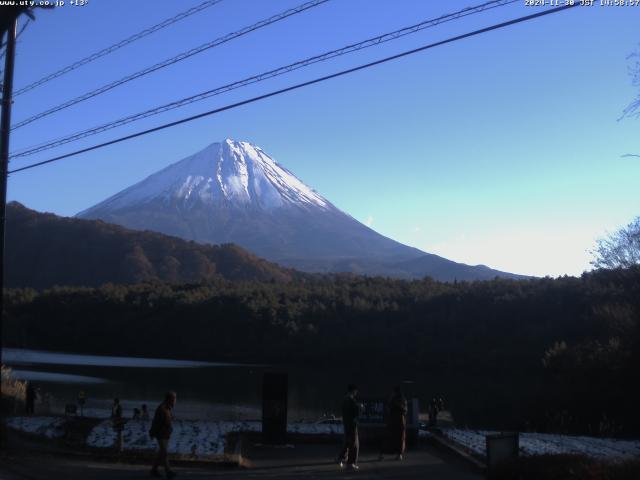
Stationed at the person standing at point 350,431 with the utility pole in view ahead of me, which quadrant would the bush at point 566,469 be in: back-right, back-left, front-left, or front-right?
back-left

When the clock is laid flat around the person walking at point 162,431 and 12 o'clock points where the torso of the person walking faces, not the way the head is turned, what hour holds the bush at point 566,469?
The bush is roughly at 1 o'clock from the person walking.

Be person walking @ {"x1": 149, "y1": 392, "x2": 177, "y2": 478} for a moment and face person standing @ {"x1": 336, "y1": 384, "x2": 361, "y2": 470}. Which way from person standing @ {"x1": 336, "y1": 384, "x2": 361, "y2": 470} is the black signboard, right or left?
left

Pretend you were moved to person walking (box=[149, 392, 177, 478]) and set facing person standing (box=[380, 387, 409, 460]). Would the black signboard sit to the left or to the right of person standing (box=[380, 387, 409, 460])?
left

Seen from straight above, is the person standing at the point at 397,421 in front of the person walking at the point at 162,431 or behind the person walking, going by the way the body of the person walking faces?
in front

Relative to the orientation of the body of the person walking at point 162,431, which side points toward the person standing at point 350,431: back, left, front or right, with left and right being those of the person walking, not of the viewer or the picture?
front

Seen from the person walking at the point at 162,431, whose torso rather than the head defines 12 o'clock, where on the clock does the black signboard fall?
The black signboard is roughly at 10 o'clock from the person walking.
